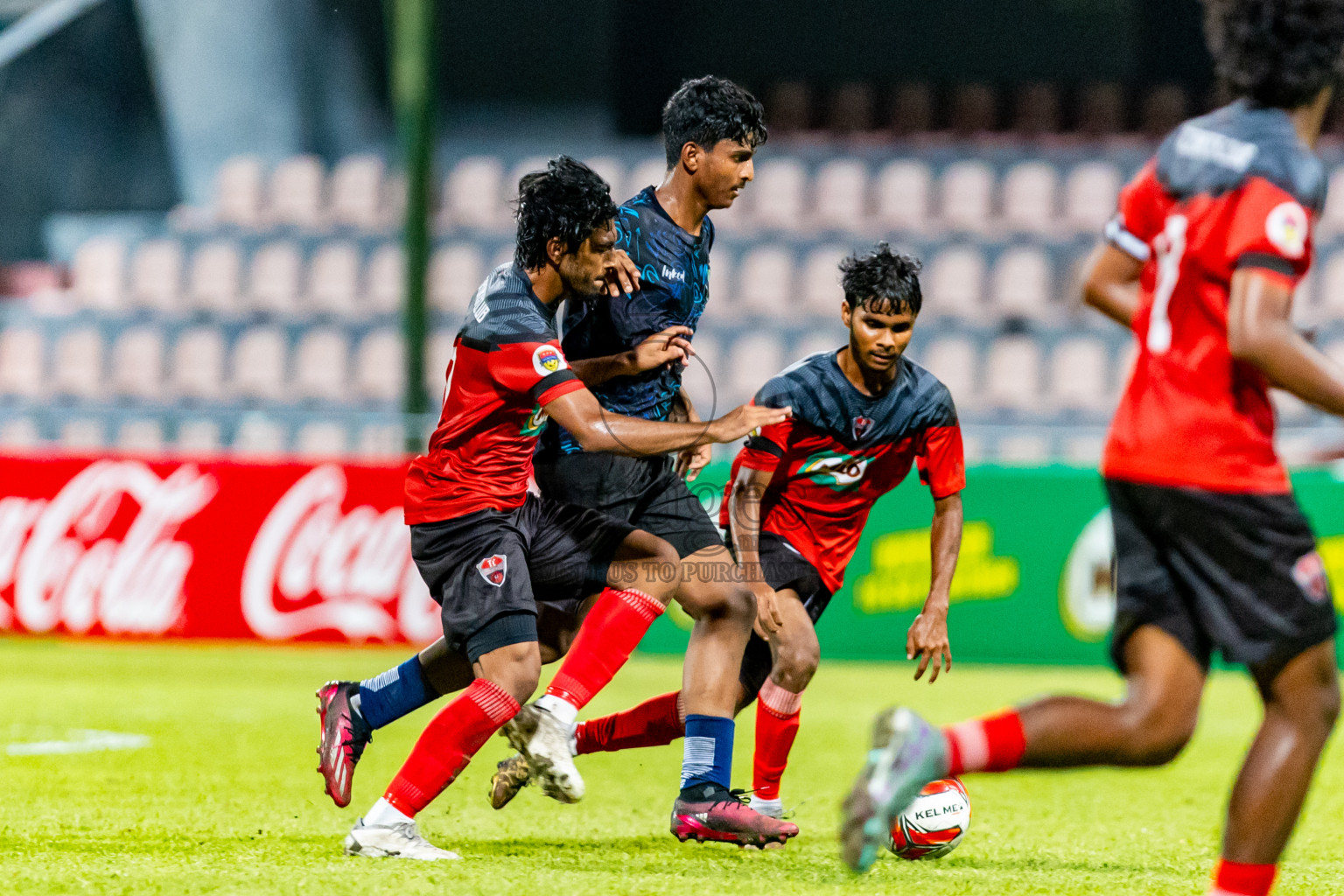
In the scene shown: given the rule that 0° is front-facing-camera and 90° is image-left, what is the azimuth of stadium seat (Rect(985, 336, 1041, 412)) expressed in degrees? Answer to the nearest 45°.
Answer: approximately 0°

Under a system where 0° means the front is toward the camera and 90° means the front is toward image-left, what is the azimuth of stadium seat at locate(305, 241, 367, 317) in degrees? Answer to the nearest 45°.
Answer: approximately 0°

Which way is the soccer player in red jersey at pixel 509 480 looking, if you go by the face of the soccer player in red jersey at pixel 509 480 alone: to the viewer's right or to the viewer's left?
to the viewer's right

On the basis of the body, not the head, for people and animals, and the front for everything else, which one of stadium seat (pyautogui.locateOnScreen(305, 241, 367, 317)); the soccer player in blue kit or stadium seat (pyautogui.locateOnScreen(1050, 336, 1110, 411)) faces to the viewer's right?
the soccer player in blue kit

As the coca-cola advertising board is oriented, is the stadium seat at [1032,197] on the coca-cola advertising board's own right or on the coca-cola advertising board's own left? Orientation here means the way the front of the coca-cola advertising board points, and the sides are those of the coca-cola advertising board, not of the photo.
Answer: on the coca-cola advertising board's own left

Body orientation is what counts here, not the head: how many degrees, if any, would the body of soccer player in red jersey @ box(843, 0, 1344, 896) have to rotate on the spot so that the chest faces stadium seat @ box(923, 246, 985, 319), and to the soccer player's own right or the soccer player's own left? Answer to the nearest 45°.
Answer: approximately 45° to the soccer player's own left

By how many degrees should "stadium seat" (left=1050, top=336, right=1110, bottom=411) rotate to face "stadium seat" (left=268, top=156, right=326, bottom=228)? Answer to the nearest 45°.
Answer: approximately 90° to its right

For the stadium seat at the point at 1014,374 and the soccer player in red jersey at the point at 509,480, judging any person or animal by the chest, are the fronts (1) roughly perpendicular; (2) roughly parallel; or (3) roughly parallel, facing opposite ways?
roughly perpendicular

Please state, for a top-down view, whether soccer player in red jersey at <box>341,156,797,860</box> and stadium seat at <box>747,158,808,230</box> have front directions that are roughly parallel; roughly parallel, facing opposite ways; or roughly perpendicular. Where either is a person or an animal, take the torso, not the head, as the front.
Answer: roughly perpendicular

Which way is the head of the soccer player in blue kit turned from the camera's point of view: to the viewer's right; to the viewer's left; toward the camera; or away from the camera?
to the viewer's right

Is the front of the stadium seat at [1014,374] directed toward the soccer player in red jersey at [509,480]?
yes

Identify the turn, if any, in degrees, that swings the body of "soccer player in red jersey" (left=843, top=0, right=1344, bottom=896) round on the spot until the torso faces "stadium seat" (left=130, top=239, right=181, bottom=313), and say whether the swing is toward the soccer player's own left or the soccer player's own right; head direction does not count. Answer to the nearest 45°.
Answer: approximately 90° to the soccer player's own left
